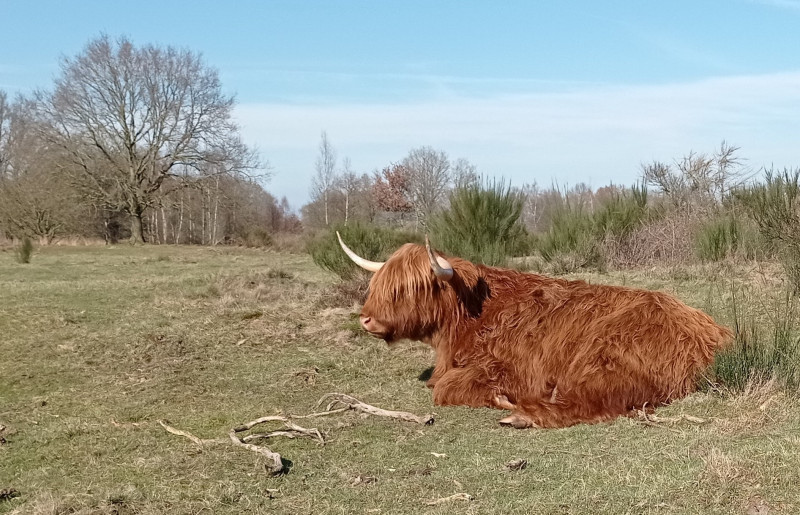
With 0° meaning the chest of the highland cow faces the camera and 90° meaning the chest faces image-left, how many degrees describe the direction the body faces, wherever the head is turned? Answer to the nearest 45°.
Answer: approximately 90°

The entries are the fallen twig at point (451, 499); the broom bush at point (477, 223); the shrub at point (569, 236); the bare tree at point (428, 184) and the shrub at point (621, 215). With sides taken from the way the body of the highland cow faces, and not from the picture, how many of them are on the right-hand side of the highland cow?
4

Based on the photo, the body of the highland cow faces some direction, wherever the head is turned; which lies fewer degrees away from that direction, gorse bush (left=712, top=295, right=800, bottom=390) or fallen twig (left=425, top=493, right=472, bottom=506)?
the fallen twig

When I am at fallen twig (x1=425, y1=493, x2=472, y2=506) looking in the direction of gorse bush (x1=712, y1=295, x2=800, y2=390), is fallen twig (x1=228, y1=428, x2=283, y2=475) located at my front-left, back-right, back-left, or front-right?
back-left

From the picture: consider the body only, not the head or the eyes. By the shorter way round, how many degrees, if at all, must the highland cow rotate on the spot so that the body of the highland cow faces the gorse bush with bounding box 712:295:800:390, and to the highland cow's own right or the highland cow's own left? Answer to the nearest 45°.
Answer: approximately 180°

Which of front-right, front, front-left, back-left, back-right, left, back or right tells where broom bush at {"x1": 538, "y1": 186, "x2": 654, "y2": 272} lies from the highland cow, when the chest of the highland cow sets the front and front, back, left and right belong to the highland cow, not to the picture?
right

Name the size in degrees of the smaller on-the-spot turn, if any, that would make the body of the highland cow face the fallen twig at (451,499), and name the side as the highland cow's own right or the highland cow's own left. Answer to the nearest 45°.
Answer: approximately 90° to the highland cow's own left

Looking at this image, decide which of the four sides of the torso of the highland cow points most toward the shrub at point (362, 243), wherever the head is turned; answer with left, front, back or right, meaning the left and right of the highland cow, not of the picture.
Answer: right

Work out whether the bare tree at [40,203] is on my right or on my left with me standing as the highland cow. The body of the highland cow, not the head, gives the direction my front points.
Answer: on my right

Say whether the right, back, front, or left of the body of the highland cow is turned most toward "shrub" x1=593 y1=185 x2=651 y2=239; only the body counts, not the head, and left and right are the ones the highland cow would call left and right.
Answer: right

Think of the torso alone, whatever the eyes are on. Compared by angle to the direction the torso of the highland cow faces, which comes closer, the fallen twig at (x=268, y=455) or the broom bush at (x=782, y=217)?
the fallen twig
